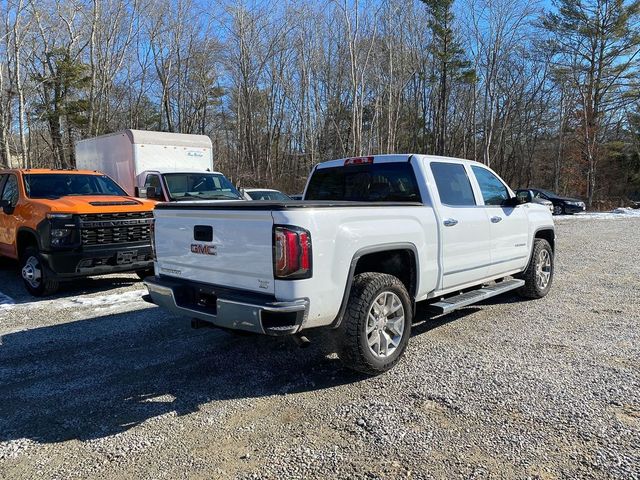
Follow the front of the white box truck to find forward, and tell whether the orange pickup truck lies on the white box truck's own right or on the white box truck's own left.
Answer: on the white box truck's own right

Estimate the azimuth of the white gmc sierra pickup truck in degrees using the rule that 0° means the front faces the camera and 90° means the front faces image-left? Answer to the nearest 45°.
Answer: approximately 225°

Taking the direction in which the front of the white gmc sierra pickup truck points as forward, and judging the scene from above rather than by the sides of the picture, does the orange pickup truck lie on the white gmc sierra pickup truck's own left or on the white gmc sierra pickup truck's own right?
on the white gmc sierra pickup truck's own left

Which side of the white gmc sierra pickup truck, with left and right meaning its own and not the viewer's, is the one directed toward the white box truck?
left

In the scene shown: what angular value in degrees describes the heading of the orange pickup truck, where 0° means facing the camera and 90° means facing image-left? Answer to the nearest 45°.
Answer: approximately 315°
